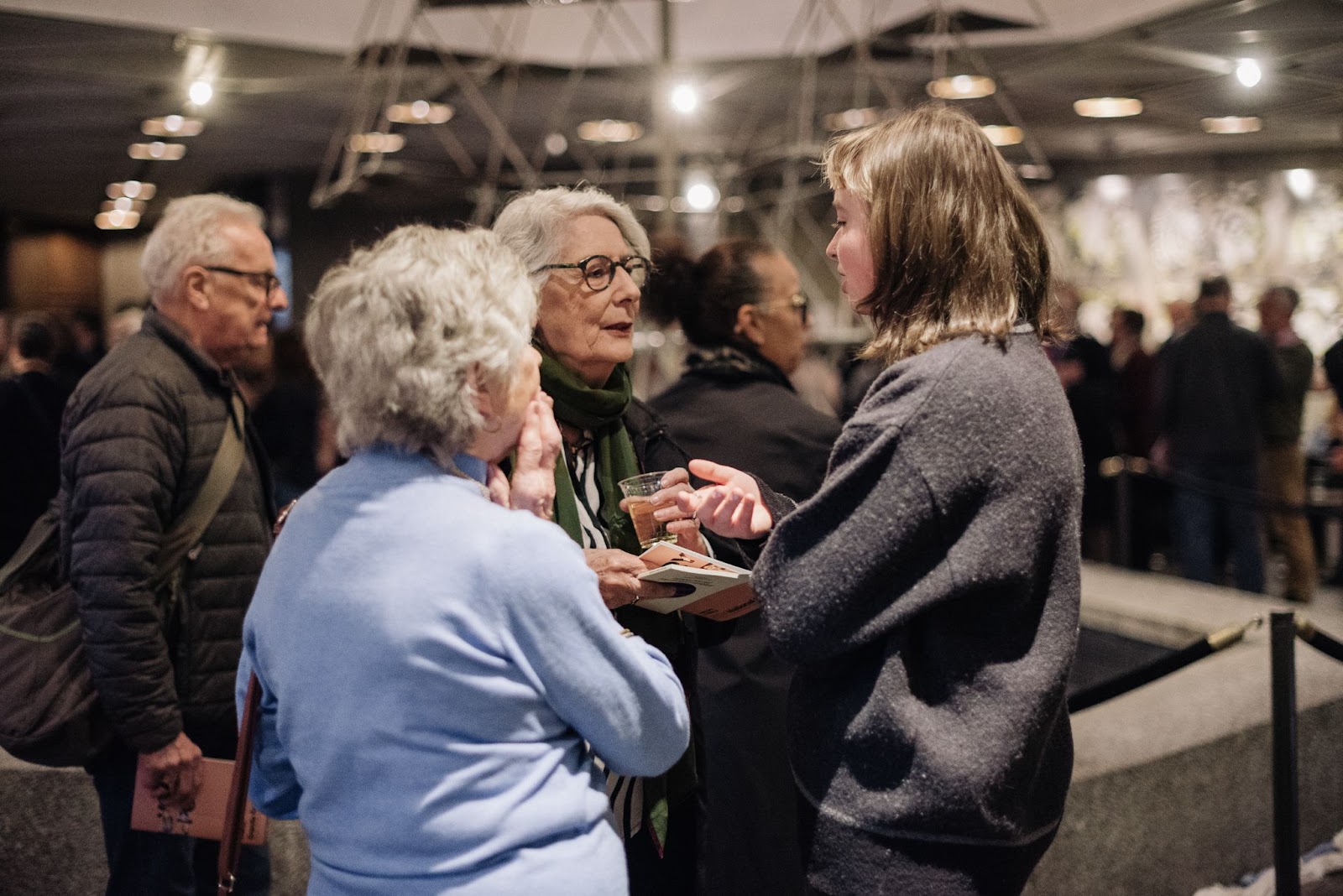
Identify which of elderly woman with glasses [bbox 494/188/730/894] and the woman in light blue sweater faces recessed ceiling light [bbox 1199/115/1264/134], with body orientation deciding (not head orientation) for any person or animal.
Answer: the woman in light blue sweater

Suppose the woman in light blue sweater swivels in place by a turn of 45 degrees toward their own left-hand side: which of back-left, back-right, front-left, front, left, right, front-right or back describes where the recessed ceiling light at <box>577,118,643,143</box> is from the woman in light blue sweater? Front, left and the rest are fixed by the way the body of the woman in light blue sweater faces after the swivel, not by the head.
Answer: front

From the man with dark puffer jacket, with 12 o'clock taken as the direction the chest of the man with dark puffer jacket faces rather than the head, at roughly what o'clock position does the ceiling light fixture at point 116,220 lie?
The ceiling light fixture is roughly at 9 o'clock from the man with dark puffer jacket.

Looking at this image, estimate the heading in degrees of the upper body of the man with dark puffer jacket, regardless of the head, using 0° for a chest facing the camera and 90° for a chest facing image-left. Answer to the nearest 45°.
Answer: approximately 270°

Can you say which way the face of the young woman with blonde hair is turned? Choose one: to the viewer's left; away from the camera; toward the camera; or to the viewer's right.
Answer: to the viewer's left

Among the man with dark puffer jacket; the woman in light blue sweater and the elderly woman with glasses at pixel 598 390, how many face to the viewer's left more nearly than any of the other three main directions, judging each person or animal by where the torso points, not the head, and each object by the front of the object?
0

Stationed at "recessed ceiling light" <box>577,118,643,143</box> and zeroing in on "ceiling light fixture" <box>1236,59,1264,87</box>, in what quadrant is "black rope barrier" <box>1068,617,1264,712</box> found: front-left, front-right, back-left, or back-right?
front-right

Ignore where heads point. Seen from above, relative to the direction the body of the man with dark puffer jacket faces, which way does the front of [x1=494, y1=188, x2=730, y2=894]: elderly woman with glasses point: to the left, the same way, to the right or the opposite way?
to the right

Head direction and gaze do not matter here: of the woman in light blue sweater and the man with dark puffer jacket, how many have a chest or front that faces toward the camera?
0

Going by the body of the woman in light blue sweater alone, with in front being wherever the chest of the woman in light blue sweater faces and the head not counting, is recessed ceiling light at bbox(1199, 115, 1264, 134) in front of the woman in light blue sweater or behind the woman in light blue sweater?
in front

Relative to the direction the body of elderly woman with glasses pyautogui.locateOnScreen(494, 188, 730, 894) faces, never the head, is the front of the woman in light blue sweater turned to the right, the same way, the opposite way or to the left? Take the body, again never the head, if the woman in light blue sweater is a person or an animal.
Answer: to the left

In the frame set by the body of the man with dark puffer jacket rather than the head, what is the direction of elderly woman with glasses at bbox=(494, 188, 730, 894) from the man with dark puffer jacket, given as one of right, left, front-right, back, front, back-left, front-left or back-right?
front-right

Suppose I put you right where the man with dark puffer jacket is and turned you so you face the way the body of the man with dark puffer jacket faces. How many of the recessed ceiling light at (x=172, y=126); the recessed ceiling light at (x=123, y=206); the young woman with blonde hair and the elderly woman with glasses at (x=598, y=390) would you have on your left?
2

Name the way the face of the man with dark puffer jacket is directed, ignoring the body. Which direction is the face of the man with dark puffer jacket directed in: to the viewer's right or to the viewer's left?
to the viewer's right

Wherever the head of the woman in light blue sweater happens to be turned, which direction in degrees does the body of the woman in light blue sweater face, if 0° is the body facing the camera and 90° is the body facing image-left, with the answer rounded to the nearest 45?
approximately 225°

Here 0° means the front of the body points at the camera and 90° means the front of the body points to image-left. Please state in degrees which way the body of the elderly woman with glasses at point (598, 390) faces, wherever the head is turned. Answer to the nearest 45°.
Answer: approximately 315°

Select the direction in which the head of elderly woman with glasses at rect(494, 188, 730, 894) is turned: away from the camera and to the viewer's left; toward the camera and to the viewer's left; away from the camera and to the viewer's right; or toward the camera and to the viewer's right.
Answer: toward the camera and to the viewer's right
